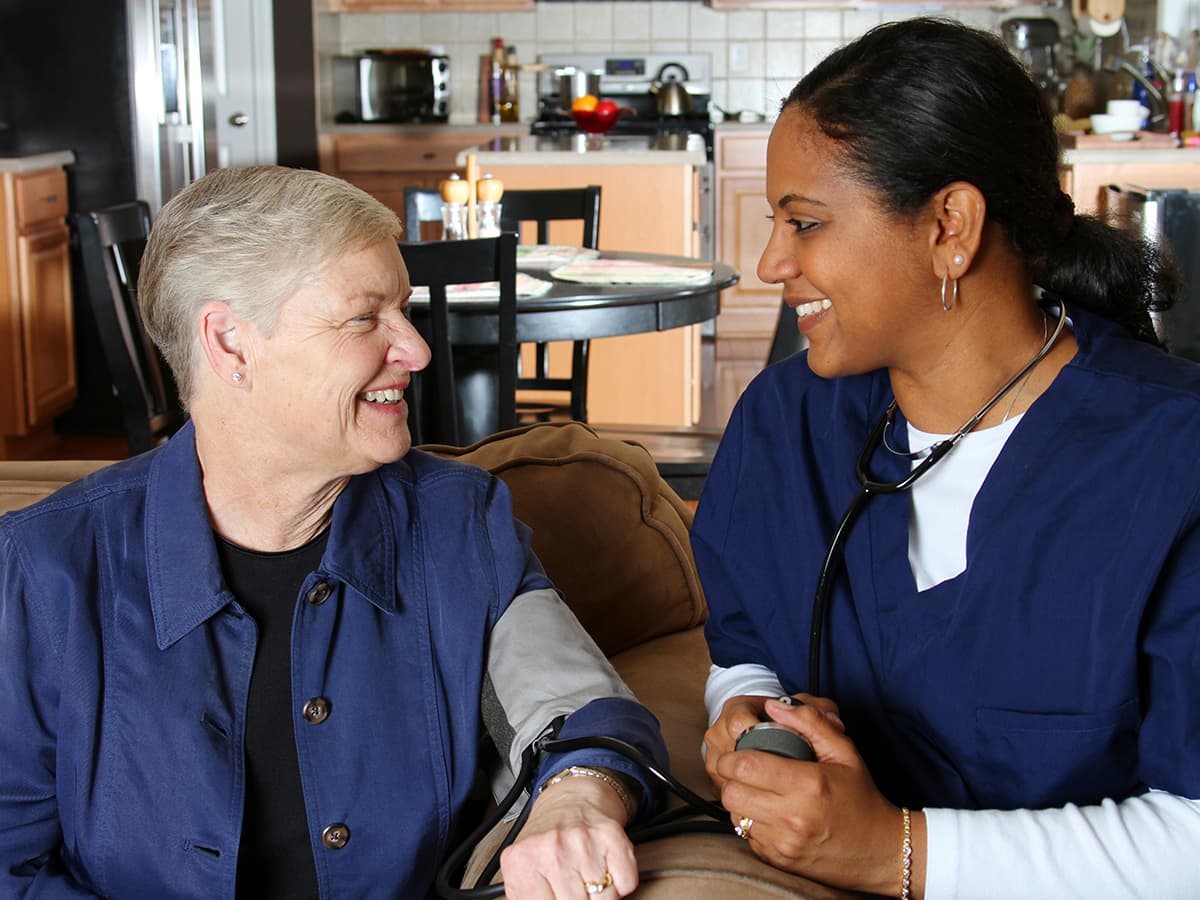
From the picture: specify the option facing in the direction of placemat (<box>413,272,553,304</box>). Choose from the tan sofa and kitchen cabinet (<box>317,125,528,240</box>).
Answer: the kitchen cabinet

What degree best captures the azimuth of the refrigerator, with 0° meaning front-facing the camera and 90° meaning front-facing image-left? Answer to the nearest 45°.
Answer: approximately 315°

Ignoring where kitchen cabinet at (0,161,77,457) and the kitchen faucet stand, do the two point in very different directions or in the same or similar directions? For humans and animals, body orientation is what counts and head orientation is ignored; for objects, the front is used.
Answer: very different directions

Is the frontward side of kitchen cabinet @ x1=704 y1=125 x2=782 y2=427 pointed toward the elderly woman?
yes

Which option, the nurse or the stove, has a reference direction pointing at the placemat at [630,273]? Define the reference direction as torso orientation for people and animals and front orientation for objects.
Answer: the stove

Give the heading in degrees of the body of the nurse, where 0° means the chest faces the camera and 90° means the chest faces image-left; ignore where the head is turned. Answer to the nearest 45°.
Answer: approximately 45°

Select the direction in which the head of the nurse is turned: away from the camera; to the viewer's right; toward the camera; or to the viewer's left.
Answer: to the viewer's left

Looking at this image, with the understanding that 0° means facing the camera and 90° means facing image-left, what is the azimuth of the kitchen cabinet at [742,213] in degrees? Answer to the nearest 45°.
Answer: approximately 0°

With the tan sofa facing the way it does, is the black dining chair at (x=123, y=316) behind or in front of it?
behind

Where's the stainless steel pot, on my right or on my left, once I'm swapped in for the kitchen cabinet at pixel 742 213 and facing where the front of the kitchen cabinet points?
on my right

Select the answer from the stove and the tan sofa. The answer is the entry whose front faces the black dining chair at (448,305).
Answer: the stove

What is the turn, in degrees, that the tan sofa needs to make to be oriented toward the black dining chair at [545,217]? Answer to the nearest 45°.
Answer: approximately 180°
